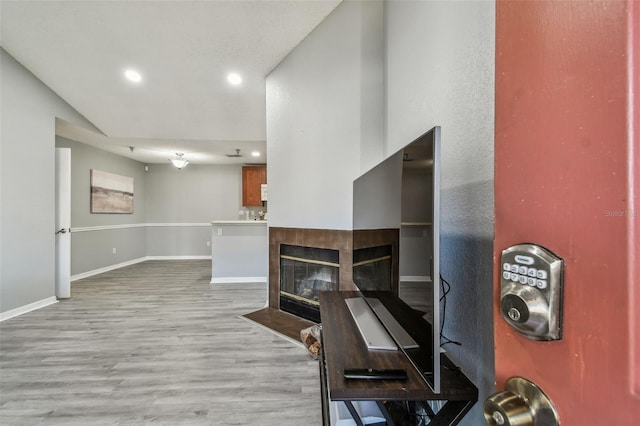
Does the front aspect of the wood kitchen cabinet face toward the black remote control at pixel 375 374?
yes

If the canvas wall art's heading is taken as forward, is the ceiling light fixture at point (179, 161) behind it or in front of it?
in front

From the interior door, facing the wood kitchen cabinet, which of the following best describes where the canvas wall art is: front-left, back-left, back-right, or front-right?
front-left

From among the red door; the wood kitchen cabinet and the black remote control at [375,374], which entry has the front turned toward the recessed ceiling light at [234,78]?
the wood kitchen cabinet

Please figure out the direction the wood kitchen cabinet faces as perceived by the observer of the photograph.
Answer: facing the viewer

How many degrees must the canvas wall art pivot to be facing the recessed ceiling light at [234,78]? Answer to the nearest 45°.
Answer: approximately 45° to its right

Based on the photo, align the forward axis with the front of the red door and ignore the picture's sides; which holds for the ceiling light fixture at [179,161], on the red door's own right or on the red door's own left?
on the red door's own right

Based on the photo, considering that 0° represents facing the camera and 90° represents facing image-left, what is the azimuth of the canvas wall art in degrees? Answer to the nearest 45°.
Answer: approximately 315°
